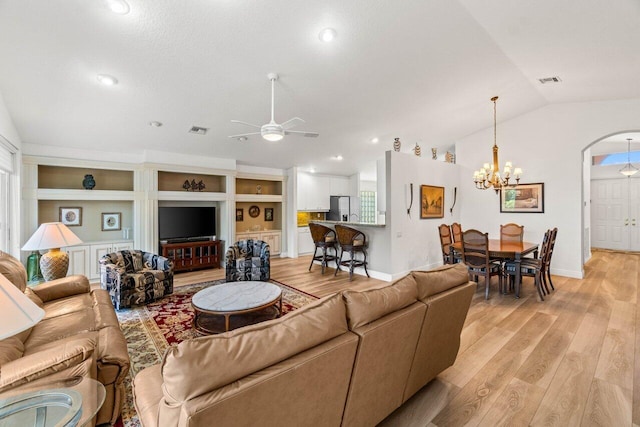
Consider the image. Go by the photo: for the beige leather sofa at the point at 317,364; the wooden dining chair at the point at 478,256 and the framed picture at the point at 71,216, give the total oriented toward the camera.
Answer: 1

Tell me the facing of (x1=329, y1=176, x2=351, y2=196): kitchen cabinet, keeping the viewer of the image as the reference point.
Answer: facing the viewer

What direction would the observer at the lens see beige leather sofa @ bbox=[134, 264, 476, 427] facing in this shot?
facing away from the viewer and to the left of the viewer

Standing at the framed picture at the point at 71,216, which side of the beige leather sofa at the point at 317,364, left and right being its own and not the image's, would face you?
front

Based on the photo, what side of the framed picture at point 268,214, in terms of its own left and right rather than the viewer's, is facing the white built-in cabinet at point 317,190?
left

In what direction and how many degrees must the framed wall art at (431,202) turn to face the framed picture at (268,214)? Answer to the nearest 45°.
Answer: approximately 135° to its right

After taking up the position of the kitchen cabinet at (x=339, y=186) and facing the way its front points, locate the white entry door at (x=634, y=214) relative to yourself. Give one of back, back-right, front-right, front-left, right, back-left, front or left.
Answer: left

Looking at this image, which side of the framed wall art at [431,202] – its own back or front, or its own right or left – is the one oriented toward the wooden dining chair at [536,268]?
front

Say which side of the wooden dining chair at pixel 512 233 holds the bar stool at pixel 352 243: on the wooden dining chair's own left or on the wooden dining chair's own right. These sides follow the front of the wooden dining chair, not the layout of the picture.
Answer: on the wooden dining chair's own right

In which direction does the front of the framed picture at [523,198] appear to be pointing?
toward the camera

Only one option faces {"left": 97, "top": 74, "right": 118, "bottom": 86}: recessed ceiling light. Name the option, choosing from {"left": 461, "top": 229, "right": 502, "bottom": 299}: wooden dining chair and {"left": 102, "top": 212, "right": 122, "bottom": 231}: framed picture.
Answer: the framed picture

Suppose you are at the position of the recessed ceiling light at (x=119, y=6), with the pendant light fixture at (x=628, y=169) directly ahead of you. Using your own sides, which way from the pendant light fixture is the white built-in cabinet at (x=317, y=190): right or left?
left

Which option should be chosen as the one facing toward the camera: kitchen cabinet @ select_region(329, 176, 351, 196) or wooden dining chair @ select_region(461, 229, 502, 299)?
the kitchen cabinet

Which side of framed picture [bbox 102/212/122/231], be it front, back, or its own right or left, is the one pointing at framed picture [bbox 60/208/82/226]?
right

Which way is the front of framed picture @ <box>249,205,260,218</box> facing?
toward the camera

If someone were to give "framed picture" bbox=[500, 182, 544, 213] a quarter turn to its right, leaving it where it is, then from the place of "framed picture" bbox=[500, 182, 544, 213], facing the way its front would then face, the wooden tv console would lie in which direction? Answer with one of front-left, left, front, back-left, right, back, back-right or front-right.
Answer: front-left

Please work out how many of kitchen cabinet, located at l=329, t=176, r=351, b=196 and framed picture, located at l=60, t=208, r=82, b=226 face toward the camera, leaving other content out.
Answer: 2
